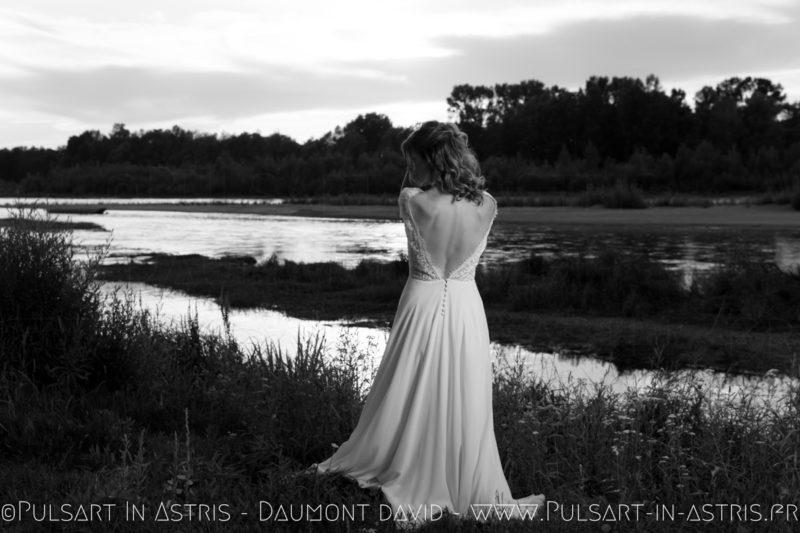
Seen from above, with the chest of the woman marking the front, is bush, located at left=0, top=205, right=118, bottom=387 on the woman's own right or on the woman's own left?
on the woman's own left

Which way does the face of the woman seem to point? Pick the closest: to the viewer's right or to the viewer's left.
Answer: to the viewer's left

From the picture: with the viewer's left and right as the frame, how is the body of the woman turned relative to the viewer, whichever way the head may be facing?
facing away from the viewer
